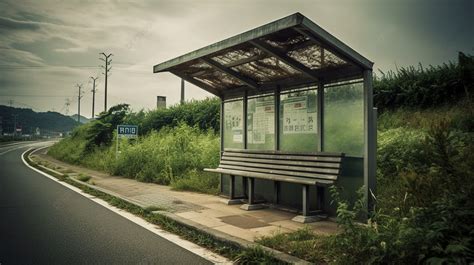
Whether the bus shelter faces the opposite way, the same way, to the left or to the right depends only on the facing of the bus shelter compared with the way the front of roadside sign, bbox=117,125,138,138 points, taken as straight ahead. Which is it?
to the right

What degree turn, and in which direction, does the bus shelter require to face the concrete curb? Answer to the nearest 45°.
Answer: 0° — it already faces it

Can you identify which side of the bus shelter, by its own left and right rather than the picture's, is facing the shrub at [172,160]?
right

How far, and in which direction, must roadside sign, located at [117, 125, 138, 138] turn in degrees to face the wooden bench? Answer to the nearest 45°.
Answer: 0° — it already faces it

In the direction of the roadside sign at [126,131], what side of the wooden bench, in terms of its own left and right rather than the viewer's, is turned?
right

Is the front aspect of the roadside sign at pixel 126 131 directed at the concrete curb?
yes

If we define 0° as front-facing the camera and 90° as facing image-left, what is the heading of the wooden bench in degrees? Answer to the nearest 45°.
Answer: approximately 45°

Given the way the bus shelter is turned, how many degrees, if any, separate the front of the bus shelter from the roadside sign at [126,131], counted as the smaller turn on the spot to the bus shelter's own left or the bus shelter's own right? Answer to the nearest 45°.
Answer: approximately 90° to the bus shelter's own right

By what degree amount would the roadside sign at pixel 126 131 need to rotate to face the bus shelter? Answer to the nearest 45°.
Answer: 0° — it already faces it
